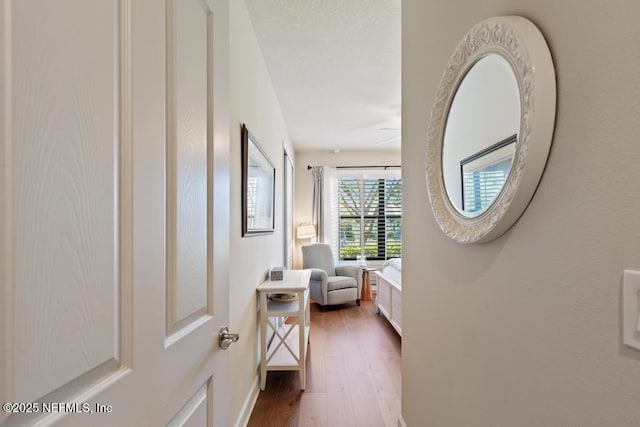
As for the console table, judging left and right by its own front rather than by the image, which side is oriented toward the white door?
right

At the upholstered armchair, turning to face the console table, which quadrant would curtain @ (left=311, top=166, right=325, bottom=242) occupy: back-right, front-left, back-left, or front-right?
back-right

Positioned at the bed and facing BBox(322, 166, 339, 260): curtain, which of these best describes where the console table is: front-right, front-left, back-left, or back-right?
back-left

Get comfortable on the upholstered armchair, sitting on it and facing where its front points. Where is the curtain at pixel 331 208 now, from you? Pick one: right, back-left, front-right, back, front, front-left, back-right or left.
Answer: back-left

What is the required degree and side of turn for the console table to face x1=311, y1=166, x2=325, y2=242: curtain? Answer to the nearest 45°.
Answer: approximately 90° to its left

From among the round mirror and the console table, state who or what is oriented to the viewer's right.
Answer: the console table

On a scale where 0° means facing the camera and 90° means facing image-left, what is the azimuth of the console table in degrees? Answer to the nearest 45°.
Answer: approximately 270°

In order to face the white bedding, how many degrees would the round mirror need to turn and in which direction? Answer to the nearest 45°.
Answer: approximately 135° to its right

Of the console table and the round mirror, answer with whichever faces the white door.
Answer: the round mirror

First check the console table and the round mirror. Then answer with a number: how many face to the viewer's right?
1

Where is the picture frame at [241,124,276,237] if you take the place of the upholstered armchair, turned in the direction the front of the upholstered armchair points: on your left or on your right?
on your right
